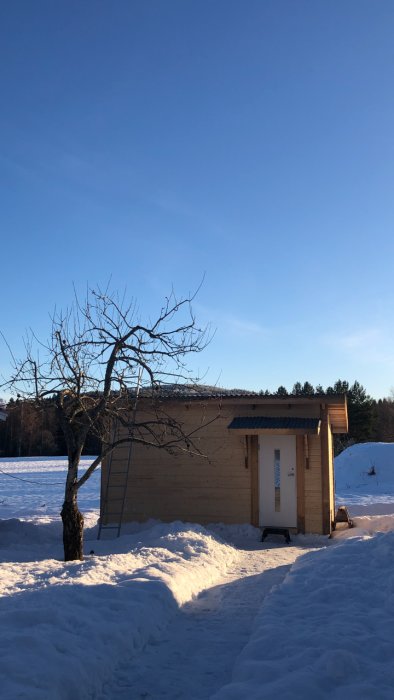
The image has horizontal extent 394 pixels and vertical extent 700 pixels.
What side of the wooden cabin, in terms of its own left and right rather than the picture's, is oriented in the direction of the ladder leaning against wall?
right

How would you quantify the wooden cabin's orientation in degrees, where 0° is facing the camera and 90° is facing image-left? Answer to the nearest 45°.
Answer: approximately 0°
